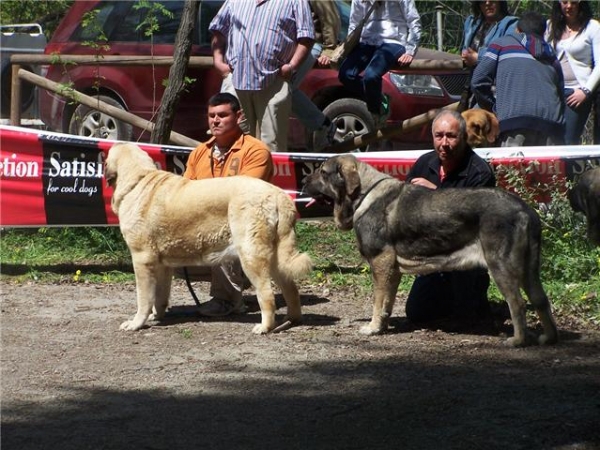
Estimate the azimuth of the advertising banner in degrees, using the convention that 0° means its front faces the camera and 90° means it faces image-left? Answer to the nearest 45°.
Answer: approximately 0°

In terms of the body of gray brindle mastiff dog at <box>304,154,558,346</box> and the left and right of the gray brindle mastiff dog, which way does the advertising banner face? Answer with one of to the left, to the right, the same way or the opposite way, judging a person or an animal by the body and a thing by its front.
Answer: to the left

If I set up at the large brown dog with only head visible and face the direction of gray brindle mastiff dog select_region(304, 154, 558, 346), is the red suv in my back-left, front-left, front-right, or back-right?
back-right

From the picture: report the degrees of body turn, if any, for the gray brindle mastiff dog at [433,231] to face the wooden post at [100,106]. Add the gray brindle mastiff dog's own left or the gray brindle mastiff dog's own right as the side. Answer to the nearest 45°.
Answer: approximately 45° to the gray brindle mastiff dog's own right

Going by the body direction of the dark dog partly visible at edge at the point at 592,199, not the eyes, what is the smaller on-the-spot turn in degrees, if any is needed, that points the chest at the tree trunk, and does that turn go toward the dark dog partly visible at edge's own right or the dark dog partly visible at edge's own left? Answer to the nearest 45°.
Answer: approximately 45° to the dark dog partly visible at edge's own right

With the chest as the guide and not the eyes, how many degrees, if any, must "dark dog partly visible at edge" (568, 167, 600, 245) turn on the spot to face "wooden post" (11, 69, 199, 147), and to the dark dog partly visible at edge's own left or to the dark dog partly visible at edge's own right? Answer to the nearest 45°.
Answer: approximately 45° to the dark dog partly visible at edge's own right

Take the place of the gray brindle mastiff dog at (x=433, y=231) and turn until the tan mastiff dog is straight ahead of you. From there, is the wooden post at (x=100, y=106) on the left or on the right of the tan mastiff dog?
right

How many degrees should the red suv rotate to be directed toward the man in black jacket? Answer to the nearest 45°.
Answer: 0° — it already faces them

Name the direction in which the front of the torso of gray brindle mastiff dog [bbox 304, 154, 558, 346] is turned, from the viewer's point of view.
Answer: to the viewer's left
